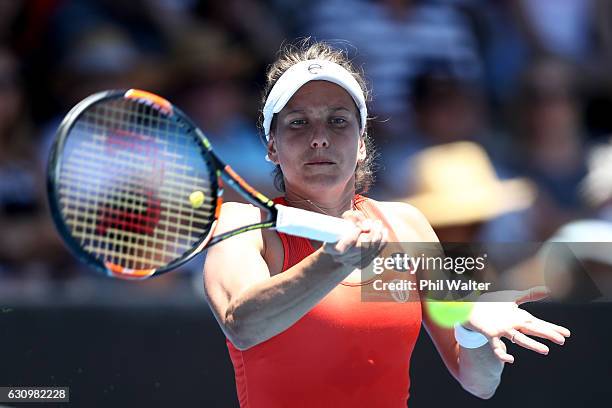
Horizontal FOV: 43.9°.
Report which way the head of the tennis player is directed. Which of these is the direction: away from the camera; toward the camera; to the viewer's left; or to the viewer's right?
toward the camera

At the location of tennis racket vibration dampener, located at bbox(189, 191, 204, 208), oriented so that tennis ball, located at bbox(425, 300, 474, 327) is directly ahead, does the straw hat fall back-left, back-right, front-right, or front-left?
front-left

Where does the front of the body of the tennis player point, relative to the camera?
toward the camera
